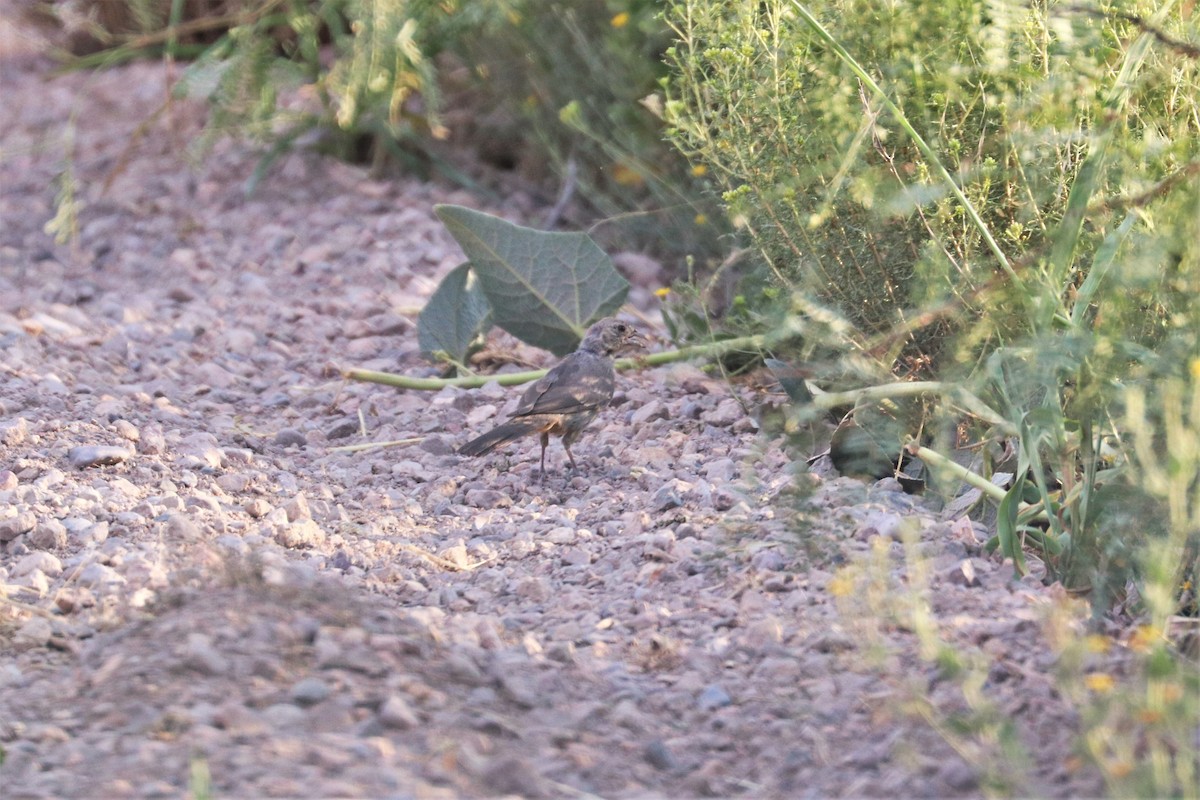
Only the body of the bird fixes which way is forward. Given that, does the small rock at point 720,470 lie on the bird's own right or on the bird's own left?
on the bird's own right

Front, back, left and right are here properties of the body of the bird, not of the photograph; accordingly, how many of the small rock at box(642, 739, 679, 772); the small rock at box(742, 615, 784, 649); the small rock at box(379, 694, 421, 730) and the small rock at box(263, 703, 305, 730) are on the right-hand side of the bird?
4

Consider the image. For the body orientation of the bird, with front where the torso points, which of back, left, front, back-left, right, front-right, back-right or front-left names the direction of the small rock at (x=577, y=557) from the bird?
right

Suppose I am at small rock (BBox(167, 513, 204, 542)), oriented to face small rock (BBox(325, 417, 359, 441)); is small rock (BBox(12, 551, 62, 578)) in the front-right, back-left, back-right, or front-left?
back-left

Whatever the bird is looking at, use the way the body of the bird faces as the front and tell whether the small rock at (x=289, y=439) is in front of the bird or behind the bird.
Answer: behind

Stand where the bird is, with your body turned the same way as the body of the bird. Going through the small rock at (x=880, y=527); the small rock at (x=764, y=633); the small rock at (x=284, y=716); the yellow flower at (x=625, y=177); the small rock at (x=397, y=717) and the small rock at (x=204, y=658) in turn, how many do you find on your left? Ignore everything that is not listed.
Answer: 1

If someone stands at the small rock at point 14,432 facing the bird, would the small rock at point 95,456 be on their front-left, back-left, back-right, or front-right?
front-right

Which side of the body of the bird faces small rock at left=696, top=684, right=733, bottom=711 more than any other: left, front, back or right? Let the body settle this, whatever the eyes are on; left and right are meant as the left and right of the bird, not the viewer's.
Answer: right

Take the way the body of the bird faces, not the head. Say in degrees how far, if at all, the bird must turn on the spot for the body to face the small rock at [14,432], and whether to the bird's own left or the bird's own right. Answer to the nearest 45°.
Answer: approximately 180°

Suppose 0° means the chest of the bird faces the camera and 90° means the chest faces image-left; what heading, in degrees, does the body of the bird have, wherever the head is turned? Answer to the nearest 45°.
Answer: approximately 270°

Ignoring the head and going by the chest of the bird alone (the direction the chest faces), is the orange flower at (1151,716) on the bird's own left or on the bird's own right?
on the bird's own right

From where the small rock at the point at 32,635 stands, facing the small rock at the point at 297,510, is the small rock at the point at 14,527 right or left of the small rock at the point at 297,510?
left
